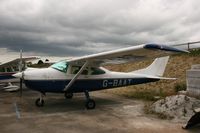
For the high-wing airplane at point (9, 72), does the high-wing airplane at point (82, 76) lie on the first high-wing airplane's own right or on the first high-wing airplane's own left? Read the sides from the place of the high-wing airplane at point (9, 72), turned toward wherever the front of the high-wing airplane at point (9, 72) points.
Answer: on the first high-wing airplane's own left

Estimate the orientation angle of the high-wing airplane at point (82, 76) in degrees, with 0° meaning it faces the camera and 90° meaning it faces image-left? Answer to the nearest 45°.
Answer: approximately 45°

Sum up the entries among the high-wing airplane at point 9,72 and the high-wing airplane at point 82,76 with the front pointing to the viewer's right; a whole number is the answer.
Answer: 0

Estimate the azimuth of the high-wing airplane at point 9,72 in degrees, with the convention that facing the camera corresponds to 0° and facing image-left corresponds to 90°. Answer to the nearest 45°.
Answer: approximately 45°

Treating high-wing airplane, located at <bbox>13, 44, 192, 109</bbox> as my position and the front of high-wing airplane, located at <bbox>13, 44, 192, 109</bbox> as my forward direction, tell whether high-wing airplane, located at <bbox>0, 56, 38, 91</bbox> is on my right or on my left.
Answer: on my right
